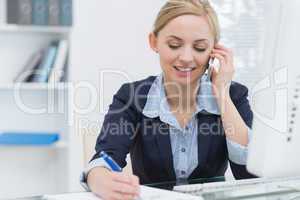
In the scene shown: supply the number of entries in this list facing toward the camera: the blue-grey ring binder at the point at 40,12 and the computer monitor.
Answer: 1

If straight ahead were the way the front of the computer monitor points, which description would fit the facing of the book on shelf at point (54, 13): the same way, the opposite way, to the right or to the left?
the opposite way

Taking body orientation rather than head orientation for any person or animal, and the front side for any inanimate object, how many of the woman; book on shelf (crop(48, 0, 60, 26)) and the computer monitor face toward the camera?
2

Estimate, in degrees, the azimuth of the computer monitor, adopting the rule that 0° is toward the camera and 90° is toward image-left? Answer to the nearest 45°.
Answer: approximately 135°
